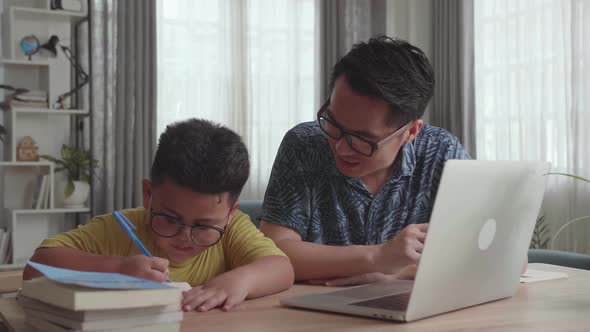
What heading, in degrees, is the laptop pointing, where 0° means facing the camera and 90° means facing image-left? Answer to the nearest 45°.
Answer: approximately 135°

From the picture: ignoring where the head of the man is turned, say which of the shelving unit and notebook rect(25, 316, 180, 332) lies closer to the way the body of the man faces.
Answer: the notebook

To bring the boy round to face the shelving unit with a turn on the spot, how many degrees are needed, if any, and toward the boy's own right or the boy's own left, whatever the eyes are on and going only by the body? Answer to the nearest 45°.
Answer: approximately 180°

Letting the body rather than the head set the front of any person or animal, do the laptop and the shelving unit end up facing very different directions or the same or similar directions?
very different directions

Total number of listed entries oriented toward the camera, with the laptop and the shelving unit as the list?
1

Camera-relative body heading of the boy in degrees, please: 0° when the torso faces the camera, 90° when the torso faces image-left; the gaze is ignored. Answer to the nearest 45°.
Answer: approximately 0°
